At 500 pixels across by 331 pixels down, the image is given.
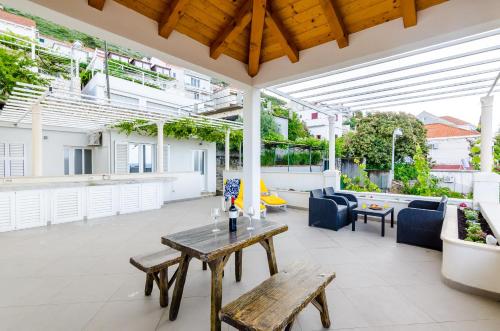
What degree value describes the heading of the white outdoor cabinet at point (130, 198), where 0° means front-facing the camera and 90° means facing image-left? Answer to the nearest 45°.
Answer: approximately 315°

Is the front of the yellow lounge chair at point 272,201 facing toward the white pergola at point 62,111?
no

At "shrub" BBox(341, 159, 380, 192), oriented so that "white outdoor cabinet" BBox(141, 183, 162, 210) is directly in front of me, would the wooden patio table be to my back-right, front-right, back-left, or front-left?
front-left

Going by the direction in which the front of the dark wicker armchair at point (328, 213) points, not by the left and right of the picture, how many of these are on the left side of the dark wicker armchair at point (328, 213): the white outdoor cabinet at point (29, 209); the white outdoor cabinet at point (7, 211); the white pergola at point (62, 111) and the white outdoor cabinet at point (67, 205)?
0

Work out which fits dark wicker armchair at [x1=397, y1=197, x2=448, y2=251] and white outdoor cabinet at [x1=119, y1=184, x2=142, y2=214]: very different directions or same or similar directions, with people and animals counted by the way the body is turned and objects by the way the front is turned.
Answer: very different directions

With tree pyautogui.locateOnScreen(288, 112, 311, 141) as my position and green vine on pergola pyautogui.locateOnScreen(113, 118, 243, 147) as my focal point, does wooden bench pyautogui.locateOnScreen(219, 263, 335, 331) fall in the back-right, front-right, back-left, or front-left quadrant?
front-left

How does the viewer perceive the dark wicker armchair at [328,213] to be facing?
facing the viewer and to the right of the viewer

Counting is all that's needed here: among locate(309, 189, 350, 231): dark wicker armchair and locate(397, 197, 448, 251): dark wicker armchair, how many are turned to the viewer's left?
1

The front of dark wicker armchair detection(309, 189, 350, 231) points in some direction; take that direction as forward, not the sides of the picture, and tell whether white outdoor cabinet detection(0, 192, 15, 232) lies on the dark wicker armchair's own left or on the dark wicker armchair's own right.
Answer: on the dark wicker armchair's own right

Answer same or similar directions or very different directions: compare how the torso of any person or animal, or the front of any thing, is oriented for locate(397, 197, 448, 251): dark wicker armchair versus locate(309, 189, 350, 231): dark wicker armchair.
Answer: very different directions

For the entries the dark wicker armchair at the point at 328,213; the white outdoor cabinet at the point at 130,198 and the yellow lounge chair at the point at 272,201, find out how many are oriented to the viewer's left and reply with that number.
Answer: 0

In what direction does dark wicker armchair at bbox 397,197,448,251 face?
to the viewer's left

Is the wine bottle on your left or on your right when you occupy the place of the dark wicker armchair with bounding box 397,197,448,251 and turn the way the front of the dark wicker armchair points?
on your left

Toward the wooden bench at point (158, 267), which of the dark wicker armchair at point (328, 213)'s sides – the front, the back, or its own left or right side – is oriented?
right

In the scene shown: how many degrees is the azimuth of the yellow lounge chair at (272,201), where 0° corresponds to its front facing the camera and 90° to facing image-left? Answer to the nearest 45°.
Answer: approximately 315°
